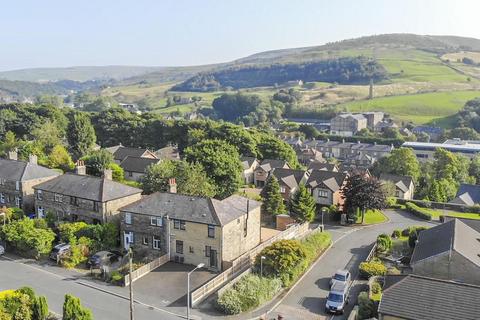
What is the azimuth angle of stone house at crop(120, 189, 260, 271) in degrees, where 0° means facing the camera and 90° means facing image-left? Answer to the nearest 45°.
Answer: approximately 45°

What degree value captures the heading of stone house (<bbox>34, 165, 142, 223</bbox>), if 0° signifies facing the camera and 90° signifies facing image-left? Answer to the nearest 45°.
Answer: approximately 45°

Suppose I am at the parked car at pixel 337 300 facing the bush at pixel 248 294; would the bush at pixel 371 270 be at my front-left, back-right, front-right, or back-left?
back-right

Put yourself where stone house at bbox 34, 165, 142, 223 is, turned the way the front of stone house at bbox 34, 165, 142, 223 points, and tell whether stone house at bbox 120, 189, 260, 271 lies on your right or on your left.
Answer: on your left

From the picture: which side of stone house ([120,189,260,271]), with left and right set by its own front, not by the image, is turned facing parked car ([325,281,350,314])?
left

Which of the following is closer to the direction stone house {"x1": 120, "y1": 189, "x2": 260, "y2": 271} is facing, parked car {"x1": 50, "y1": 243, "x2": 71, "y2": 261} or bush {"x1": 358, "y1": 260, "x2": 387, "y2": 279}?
the parked car

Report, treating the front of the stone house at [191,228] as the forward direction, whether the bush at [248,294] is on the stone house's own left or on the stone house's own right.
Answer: on the stone house's own left

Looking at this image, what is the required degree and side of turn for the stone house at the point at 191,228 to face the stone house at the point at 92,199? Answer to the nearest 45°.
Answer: approximately 90° to its right

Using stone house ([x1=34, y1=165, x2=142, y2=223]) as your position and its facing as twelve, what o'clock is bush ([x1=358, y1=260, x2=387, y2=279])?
The bush is roughly at 9 o'clock from the stone house.
